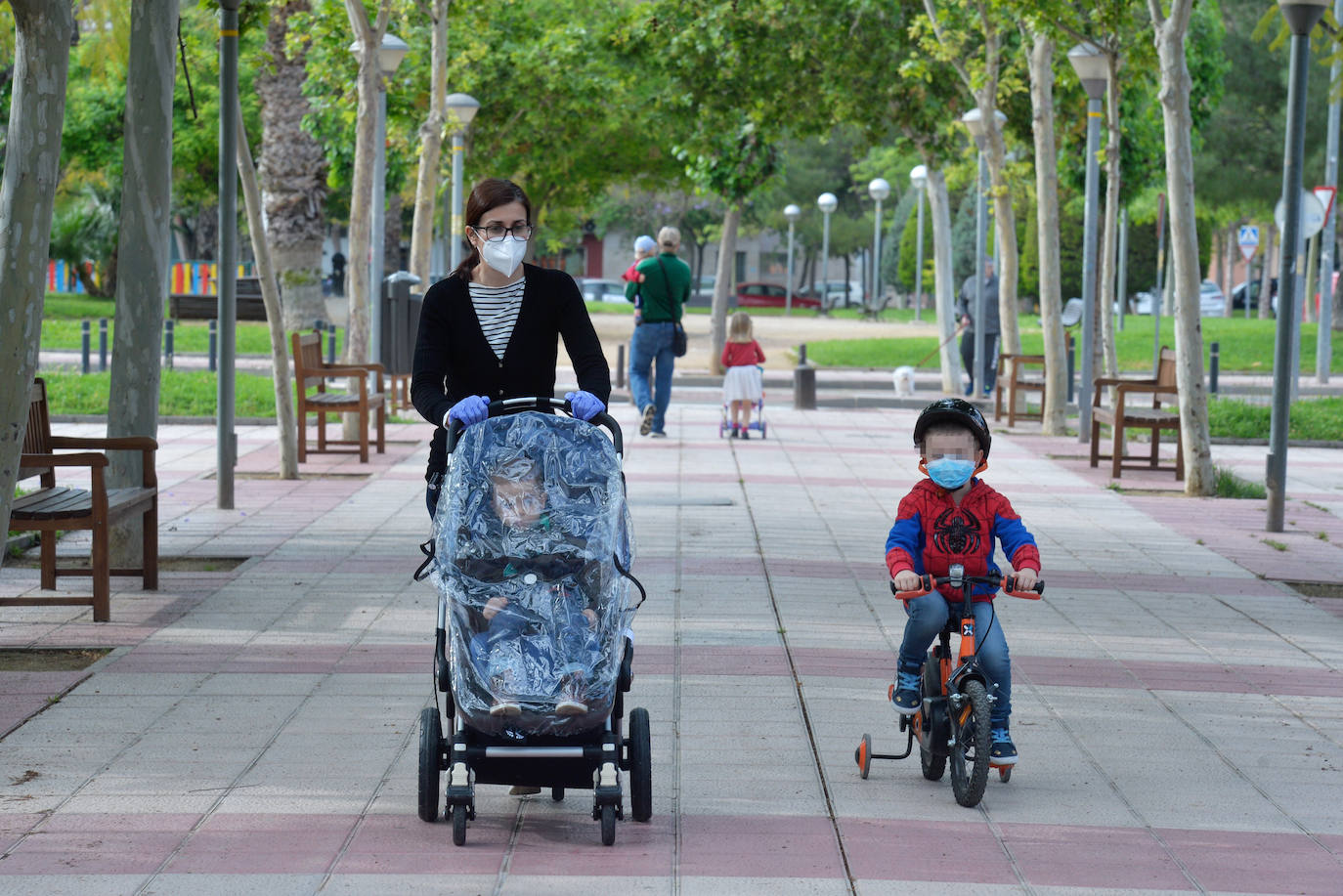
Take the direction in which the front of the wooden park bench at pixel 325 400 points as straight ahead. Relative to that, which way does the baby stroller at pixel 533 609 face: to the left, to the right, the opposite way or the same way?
to the right

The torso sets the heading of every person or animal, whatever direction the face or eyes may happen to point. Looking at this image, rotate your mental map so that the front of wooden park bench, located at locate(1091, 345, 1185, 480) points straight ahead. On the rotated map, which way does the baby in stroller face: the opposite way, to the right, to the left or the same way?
to the left

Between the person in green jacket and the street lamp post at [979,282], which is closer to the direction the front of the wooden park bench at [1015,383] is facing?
the person in green jacket

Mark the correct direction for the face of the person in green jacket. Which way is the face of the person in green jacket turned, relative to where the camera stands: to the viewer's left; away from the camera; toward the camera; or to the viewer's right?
away from the camera

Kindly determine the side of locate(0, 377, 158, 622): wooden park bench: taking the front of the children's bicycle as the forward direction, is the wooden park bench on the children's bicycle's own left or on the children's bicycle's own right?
on the children's bicycle's own right

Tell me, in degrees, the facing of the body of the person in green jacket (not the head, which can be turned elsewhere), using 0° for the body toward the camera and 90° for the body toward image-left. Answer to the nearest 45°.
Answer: approximately 180°

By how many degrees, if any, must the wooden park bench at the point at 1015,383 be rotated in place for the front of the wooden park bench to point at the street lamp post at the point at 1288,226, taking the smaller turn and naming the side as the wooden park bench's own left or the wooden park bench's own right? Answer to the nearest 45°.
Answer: approximately 90° to the wooden park bench's own left

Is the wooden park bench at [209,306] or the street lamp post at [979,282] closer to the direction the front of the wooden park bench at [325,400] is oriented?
the street lamp post

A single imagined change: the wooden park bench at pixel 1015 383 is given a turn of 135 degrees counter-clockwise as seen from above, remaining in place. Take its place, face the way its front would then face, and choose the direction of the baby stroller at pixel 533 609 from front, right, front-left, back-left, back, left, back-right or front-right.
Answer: front-right

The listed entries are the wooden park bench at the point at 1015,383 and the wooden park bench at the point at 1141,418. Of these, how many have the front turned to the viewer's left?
2

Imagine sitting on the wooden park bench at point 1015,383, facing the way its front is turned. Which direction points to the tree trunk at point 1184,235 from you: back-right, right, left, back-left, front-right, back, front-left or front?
left

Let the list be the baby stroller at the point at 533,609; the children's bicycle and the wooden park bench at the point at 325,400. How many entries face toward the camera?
2
